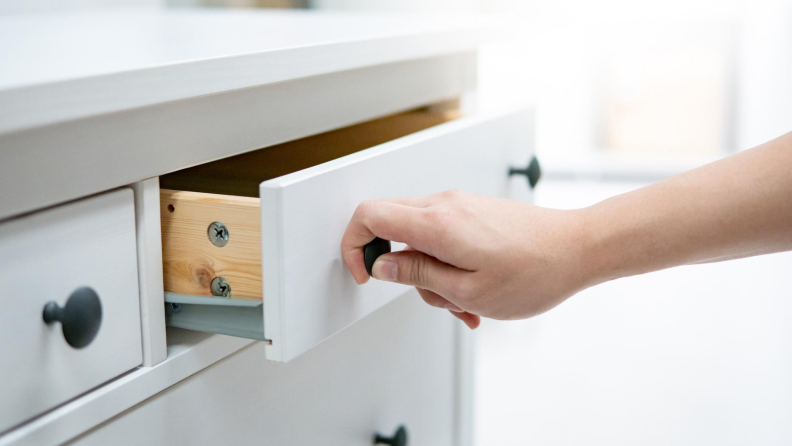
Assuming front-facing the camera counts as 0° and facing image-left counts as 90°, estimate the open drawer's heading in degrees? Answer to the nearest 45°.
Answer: approximately 315°

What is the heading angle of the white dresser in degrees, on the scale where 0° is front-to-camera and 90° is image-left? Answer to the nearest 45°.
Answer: approximately 315°
